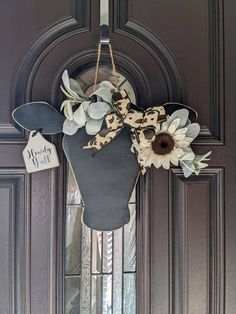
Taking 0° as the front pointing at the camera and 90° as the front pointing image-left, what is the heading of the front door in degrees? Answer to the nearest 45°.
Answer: approximately 0°

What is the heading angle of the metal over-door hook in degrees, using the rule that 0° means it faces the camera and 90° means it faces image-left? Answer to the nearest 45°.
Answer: approximately 0°
